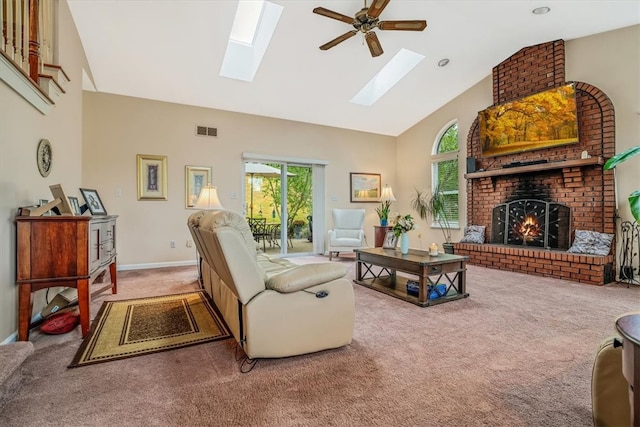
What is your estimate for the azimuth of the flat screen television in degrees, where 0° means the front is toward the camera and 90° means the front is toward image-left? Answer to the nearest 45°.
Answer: approximately 45°

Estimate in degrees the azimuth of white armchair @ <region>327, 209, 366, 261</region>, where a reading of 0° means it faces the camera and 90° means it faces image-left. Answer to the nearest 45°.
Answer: approximately 0°

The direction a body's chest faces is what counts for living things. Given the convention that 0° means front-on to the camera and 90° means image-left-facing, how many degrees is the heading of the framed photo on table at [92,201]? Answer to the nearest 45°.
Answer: approximately 315°

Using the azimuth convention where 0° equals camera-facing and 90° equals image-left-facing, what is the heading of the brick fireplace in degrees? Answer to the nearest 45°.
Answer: approximately 45°

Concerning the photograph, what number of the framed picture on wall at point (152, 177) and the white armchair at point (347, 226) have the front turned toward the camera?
2

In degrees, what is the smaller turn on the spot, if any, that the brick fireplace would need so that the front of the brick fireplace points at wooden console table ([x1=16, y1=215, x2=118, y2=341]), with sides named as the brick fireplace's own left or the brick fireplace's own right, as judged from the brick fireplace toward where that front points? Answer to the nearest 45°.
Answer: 0° — it already faces it

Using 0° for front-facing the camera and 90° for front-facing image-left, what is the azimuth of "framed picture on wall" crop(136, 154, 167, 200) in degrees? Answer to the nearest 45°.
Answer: approximately 0°
